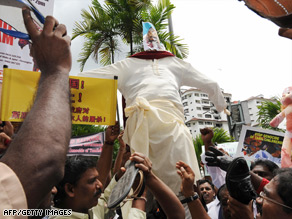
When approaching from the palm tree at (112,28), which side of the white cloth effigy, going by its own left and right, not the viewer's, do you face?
back

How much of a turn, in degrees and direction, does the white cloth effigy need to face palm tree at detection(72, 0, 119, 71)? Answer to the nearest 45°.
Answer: approximately 180°

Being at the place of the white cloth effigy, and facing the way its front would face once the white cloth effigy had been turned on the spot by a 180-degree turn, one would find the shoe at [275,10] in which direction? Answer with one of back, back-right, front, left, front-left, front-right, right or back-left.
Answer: back

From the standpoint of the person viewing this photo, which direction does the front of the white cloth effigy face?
facing the viewer
